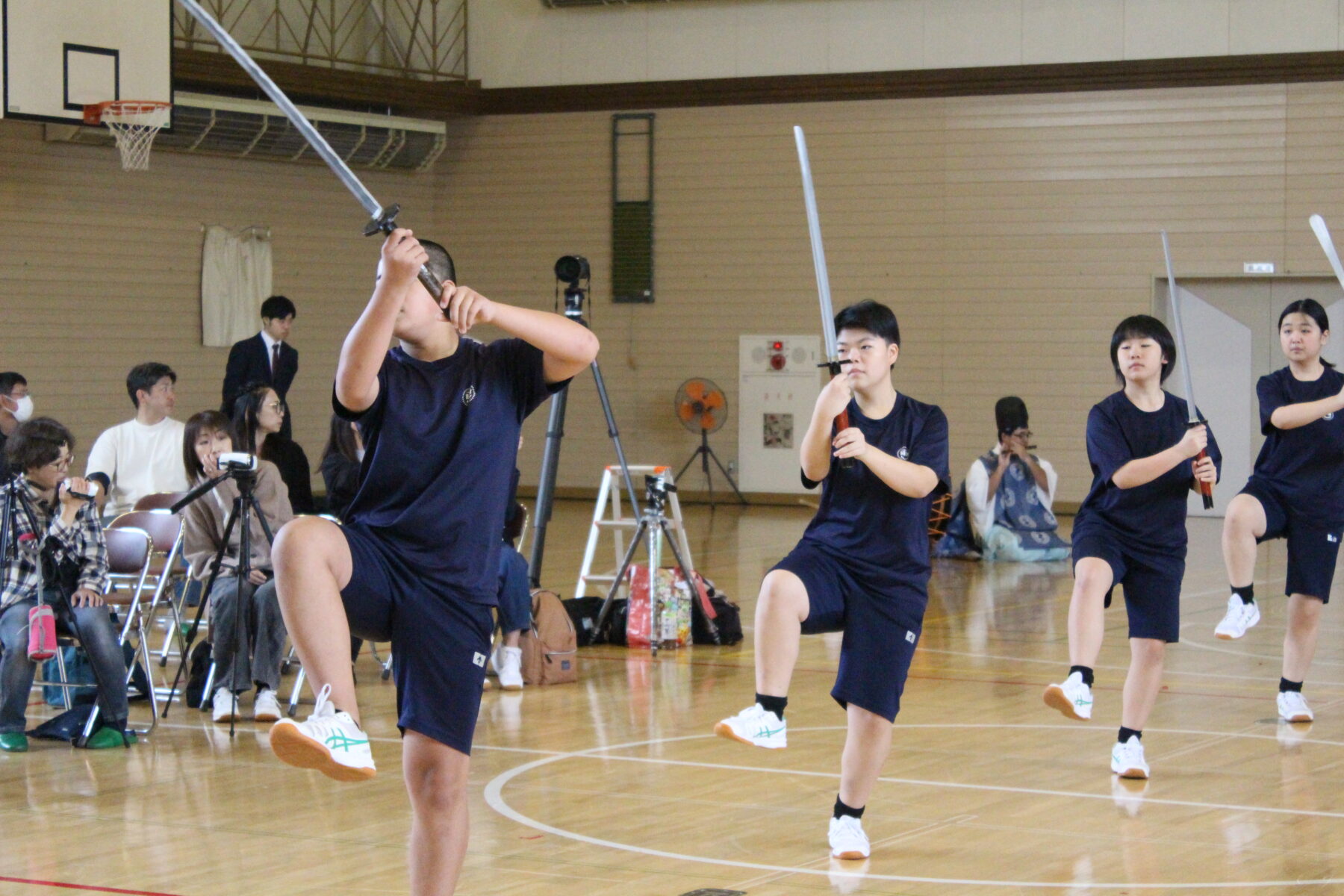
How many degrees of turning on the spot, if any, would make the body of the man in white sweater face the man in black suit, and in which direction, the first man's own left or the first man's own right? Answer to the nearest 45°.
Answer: approximately 135° to the first man's own left

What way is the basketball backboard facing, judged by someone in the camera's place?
facing the viewer and to the right of the viewer

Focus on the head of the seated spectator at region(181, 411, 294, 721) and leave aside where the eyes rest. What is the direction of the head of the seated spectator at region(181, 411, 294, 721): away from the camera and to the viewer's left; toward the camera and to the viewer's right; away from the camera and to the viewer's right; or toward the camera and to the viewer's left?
toward the camera and to the viewer's right

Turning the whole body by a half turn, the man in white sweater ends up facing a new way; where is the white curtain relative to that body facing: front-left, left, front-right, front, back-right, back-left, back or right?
front-right

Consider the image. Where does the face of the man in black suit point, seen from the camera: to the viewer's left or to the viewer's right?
to the viewer's right

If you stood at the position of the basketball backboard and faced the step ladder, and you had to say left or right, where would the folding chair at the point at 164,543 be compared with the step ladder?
right

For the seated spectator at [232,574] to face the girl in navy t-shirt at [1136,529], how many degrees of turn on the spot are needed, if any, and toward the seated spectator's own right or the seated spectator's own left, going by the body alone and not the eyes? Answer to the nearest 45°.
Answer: approximately 45° to the seated spectator's own left

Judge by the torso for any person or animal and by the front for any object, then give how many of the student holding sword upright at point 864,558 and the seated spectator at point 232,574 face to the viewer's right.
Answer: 0

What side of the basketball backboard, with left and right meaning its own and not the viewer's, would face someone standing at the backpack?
front

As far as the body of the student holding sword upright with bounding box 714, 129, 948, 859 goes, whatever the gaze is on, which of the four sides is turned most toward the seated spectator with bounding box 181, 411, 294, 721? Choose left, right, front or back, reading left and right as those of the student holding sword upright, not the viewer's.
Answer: right

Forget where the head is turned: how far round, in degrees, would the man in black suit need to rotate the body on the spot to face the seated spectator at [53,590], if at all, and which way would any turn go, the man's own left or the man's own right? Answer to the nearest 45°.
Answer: approximately 45° to the man's own right

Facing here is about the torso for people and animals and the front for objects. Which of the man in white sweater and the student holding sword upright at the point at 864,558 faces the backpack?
the man in white sweater

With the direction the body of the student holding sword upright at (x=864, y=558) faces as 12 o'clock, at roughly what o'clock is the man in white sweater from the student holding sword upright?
The man in white sweater is roughly at 3 o'clock from the student holding sword upright.

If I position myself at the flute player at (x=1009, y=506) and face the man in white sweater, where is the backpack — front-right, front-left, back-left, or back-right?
front-left

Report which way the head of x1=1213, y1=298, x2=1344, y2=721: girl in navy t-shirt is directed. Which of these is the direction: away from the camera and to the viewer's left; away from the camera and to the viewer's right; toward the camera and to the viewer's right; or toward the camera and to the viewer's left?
toward the camera and to the viewer's left

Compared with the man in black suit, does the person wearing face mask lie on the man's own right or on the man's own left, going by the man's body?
on the man's own right

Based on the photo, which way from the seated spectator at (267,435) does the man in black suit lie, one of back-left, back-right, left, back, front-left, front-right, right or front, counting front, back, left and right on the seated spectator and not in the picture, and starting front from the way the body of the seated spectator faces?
back-left

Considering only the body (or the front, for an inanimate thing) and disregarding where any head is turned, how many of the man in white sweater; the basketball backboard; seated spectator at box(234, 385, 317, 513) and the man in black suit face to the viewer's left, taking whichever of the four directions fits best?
0

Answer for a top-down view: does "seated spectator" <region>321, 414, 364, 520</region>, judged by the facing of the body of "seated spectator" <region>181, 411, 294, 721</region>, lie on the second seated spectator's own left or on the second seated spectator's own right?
on the second seated spectator's own left

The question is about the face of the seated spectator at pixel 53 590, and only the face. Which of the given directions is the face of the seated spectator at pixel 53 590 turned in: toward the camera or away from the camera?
toward the camera
